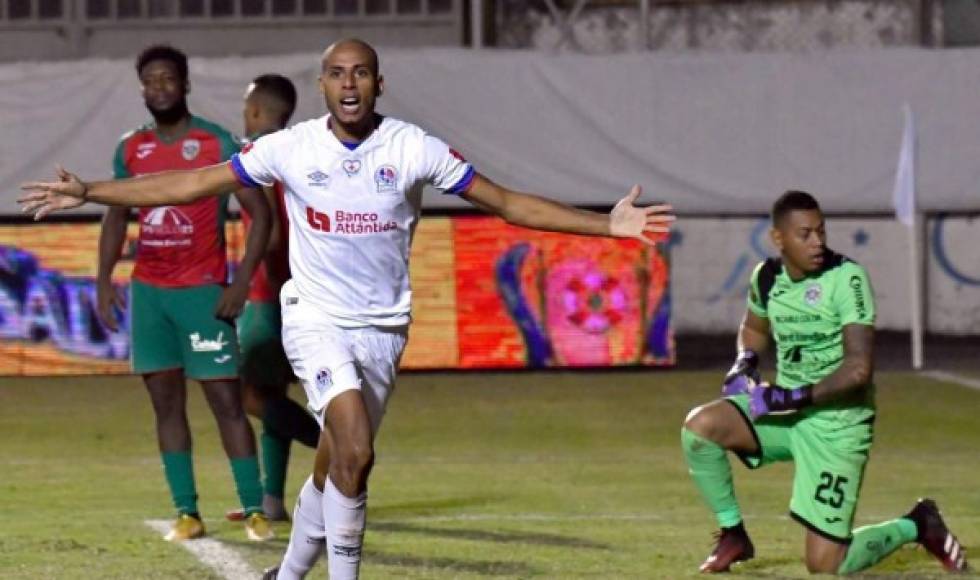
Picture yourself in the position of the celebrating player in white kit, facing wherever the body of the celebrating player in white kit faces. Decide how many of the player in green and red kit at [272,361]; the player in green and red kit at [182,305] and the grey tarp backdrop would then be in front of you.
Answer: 0

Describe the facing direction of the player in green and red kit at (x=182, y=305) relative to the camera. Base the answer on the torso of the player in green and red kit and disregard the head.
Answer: toward the camera

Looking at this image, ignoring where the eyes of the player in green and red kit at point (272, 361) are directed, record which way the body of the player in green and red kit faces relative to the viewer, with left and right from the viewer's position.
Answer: facing to the left of the viewer

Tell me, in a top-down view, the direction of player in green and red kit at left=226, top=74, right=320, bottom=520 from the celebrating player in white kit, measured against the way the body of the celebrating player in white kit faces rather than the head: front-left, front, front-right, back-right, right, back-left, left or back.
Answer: back

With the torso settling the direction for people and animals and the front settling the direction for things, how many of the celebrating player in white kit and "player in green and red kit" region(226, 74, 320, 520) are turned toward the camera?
1

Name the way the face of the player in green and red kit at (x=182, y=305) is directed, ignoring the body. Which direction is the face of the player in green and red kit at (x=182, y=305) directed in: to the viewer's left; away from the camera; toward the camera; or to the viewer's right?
toward the camera

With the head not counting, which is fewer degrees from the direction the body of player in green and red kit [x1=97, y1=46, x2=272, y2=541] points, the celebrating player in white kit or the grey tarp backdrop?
the celebrating player in white kit

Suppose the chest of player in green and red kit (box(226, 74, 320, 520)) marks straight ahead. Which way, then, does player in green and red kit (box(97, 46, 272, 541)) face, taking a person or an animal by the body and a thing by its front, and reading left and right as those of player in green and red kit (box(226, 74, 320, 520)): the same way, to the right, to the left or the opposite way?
to the left

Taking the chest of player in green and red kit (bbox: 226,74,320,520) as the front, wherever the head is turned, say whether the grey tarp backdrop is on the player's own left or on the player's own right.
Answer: on the player's own right

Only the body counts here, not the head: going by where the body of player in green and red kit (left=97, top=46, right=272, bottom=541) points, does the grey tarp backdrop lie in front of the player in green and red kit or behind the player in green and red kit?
behind

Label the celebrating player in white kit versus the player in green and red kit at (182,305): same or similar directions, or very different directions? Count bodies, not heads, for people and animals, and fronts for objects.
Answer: same or similar directions

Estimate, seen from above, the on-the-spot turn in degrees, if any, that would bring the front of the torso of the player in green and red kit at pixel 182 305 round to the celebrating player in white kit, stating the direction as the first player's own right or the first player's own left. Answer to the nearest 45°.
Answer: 0° — they already face them

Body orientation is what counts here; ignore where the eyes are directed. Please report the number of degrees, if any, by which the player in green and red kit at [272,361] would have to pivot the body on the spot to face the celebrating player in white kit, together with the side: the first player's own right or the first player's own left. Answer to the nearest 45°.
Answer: approximately 90° to the first player's own left
